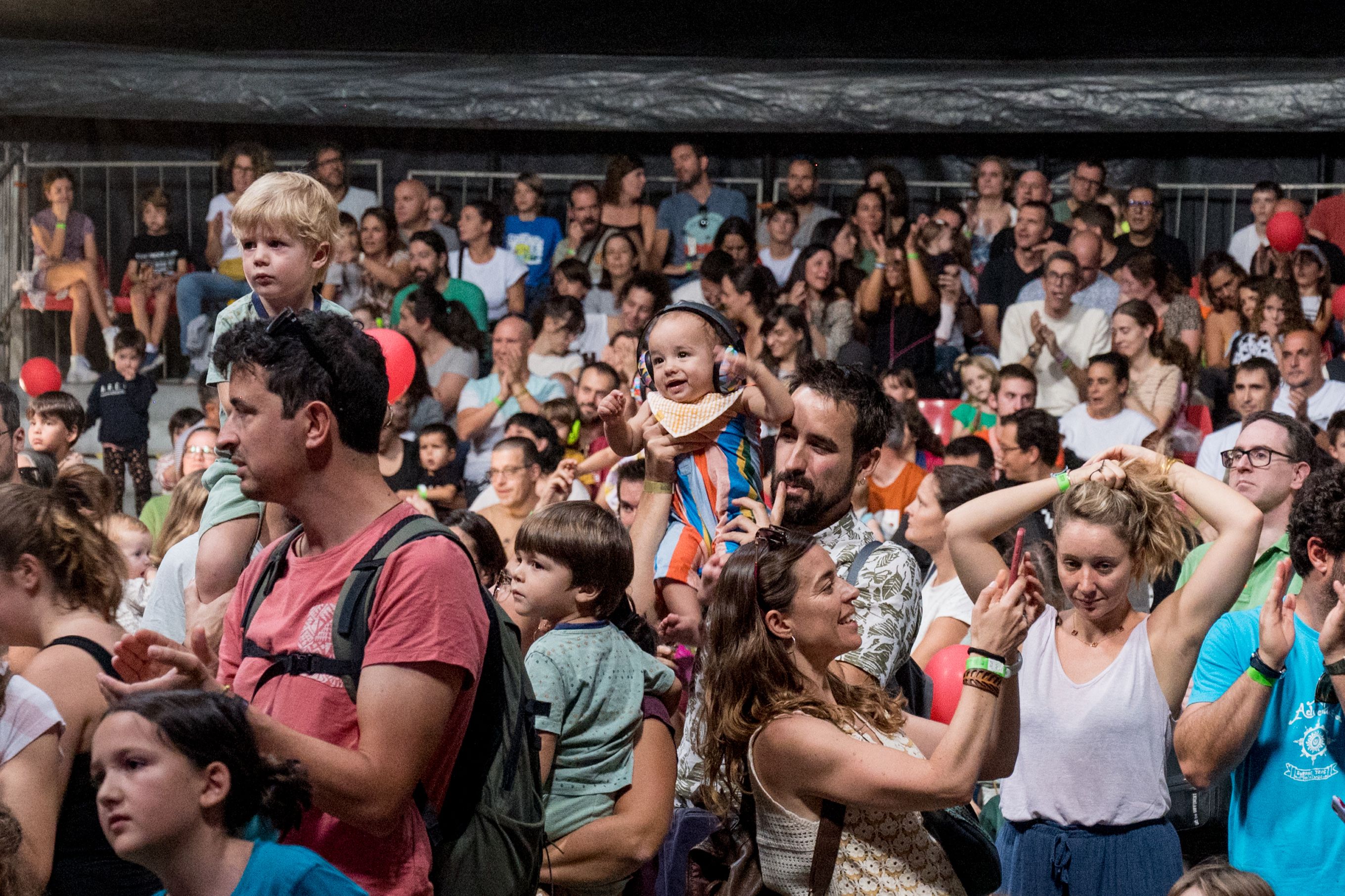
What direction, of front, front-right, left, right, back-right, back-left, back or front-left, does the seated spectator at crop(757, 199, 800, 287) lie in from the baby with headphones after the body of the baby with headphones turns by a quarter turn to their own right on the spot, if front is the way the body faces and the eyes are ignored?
front-right

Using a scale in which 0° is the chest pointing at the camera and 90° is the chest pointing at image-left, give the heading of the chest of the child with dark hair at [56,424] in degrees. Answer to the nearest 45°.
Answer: approximately 45°

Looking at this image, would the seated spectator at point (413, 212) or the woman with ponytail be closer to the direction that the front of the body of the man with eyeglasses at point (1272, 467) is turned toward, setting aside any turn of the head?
the woman with ponytail

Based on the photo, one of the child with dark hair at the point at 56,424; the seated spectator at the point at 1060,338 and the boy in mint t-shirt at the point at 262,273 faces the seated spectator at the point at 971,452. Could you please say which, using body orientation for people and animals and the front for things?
the seated spectator at the point at 1060,338

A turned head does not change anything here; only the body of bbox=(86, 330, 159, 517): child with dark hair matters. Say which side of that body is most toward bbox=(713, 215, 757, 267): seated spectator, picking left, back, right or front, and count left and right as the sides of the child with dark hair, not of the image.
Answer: left

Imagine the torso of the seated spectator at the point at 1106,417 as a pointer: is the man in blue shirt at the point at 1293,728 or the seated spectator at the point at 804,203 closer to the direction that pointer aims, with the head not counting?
the man in blue shirt
